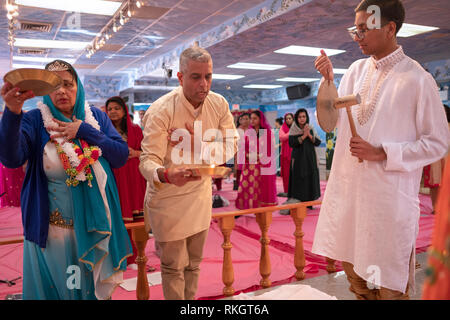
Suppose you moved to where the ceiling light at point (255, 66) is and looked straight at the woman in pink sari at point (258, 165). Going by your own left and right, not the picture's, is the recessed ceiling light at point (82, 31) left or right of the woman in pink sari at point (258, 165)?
right

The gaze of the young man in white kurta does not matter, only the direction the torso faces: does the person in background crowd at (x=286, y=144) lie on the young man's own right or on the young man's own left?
on the young man's own right

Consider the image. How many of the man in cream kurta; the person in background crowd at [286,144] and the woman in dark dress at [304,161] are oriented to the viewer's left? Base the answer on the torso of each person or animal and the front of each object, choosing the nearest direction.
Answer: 0

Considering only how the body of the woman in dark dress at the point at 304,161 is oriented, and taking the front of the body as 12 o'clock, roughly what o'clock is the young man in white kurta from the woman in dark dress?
The young man in white kurta is roughly at 12 o'clock from the woman in dark dress.

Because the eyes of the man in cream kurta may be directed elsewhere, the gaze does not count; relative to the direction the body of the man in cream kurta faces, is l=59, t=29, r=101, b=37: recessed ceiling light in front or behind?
behind

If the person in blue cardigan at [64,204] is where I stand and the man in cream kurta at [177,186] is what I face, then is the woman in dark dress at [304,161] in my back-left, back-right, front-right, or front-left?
front-left

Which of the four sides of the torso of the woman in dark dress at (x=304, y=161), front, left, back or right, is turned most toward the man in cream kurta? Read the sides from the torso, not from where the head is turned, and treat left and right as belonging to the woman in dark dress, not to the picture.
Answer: front

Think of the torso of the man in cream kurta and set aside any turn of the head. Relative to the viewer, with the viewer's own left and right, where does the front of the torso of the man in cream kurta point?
facing the viewer and to the right of the viewer

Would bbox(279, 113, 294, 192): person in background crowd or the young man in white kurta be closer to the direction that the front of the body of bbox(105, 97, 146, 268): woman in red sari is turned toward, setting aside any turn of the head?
the young man in white kurta

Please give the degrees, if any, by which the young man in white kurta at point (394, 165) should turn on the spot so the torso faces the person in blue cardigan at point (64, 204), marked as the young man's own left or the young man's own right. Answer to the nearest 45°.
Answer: approximately 45° to the young man's own right

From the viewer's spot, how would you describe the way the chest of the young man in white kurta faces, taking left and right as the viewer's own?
facing the viewer and to the left of the viewer

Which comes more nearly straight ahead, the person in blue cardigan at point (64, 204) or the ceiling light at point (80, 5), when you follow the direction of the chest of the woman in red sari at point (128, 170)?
the person in blue cardigan

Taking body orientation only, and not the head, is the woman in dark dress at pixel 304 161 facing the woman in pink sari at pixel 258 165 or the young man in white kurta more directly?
the young man in white kurta

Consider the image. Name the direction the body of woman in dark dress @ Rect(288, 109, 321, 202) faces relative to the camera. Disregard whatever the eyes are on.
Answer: toward the camera

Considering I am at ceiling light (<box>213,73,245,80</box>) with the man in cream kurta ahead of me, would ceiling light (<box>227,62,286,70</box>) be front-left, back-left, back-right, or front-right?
front-left
